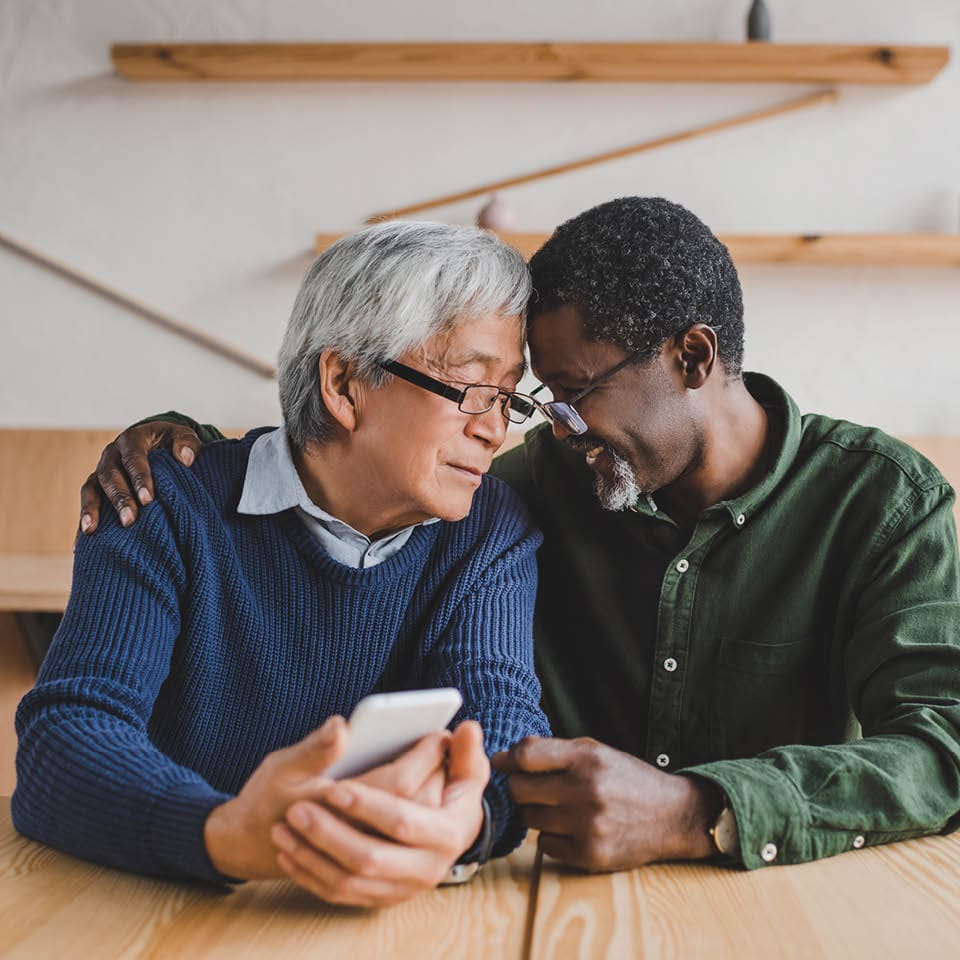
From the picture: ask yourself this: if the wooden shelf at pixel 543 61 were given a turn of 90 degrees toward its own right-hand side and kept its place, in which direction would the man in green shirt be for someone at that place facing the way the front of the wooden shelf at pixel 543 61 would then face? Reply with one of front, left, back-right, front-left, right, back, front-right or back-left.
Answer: left

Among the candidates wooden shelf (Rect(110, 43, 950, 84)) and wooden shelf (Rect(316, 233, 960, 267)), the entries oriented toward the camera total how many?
2

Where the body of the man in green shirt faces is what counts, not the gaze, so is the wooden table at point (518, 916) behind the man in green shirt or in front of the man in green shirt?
in front

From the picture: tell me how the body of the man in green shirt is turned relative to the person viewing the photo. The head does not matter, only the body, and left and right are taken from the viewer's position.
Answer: facing the viewer and to the left of the viewer

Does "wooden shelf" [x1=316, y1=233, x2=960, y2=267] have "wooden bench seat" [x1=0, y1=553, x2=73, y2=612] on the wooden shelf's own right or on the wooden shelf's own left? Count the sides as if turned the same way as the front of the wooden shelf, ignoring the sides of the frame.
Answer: on the wooden shelf's own right

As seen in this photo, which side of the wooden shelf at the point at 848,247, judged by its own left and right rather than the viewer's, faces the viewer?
front

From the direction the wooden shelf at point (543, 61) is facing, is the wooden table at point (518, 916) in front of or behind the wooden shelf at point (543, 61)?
in front

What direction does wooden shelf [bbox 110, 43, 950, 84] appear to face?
toward the camera

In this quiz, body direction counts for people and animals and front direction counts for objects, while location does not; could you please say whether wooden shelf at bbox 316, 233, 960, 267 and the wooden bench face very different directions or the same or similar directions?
same or similar directions

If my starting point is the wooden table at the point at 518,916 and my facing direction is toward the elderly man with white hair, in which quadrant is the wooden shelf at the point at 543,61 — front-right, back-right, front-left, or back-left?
front-right

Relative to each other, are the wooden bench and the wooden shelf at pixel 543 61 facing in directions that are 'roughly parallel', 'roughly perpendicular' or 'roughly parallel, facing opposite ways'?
roughly parallel

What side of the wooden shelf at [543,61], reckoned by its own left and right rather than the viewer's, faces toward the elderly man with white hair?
front
